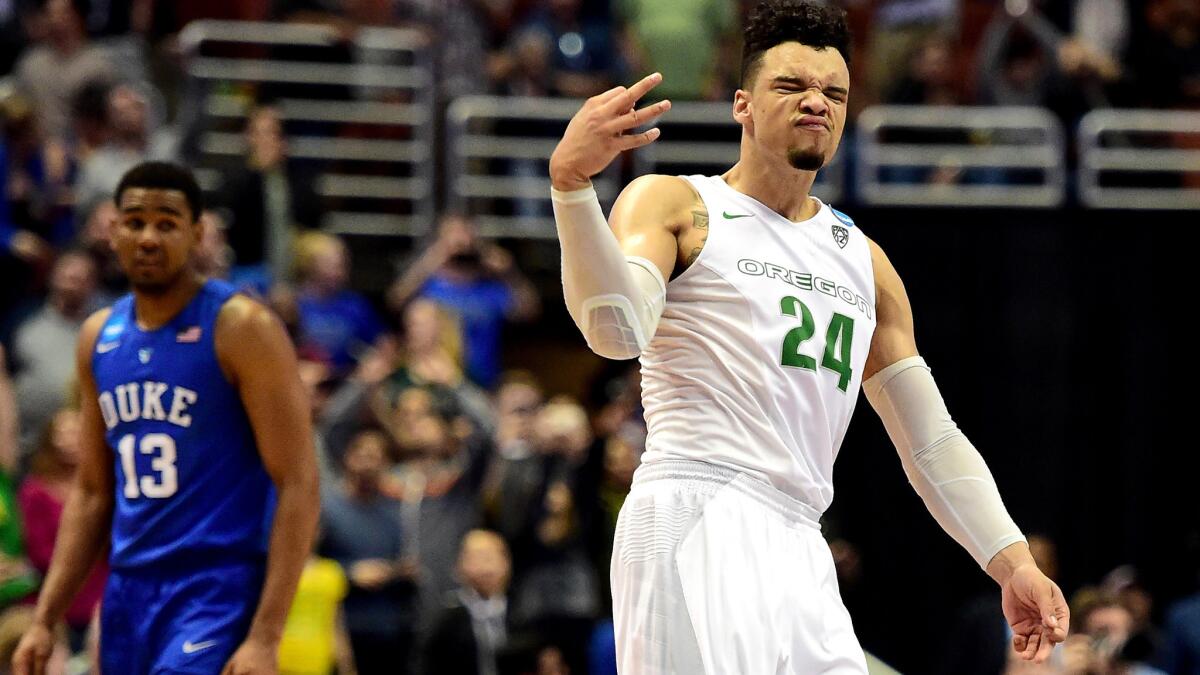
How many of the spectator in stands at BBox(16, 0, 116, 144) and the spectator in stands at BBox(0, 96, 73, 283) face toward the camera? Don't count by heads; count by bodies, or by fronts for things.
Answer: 2

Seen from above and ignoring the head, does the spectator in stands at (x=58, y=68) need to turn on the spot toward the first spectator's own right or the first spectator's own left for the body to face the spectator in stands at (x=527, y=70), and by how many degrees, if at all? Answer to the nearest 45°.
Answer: approximately 90° to the first spectator's own left

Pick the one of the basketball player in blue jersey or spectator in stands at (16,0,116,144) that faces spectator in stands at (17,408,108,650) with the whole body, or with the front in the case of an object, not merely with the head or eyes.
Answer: spectator in stands at (16,0,116,144)

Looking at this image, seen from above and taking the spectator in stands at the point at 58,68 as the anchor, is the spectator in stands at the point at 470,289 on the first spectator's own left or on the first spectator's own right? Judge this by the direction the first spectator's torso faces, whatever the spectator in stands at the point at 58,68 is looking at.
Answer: on the first spectator's own left

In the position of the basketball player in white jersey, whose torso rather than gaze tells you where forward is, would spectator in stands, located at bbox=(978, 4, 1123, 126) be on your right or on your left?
on your left

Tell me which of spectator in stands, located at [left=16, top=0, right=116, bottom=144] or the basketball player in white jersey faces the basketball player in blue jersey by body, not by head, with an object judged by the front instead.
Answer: the spectator in stands

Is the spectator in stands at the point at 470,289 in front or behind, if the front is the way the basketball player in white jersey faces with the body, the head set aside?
behind

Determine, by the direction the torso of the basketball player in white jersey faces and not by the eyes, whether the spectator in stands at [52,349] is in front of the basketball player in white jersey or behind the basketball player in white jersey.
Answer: behind
